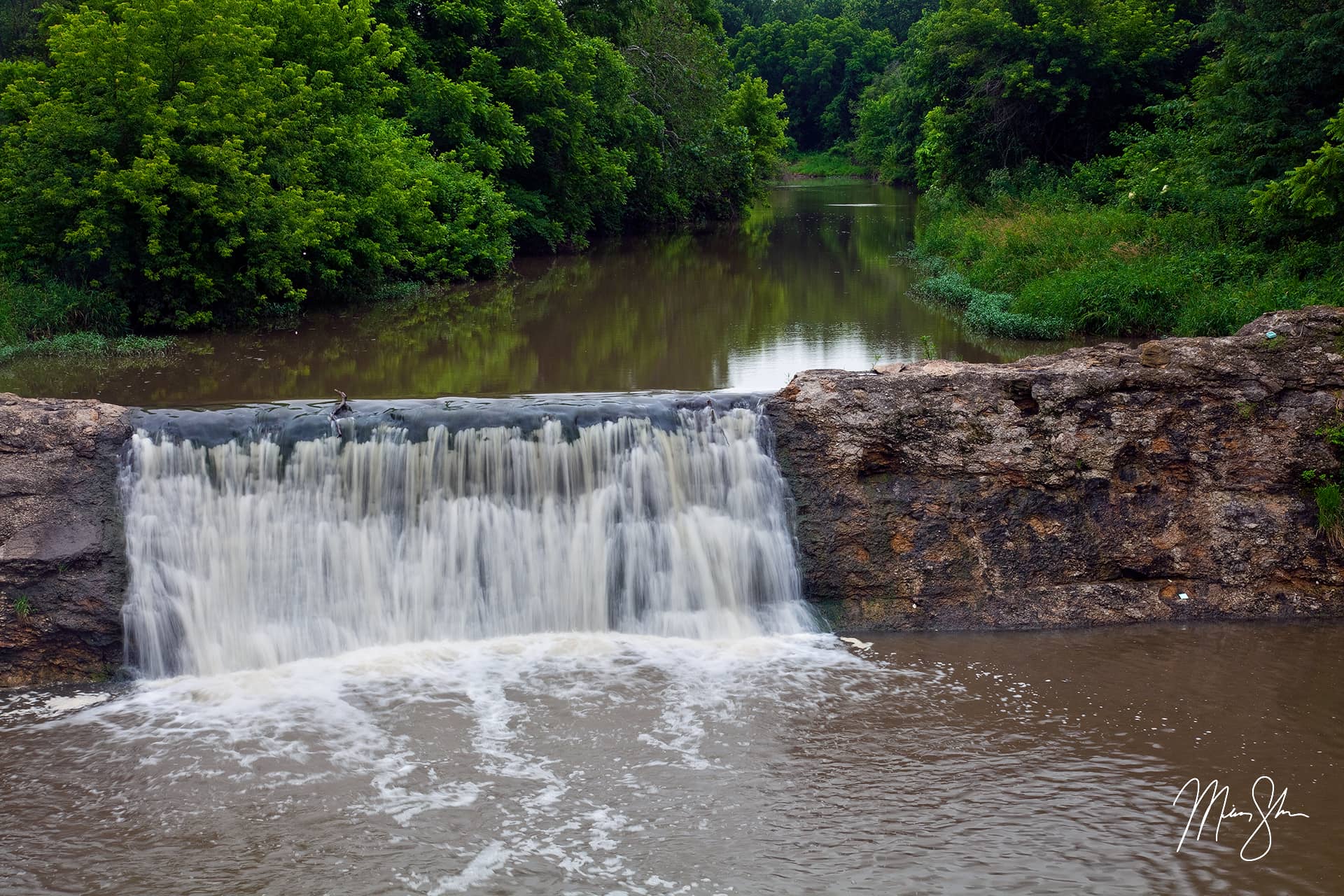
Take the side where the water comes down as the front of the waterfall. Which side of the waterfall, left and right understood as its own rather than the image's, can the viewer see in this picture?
front

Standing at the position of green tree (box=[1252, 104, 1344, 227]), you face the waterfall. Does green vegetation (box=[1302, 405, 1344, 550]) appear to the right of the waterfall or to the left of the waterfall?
left

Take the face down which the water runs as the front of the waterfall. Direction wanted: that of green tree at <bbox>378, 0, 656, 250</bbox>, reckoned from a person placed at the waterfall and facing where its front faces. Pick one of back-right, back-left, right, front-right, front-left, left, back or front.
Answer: back

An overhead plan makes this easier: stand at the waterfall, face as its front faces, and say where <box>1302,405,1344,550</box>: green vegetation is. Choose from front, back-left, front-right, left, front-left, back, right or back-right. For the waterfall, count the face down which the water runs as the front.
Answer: left

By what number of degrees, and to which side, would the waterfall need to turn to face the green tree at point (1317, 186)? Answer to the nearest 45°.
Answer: approximately 90° to its left

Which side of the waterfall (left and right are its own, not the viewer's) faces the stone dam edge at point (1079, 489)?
left
